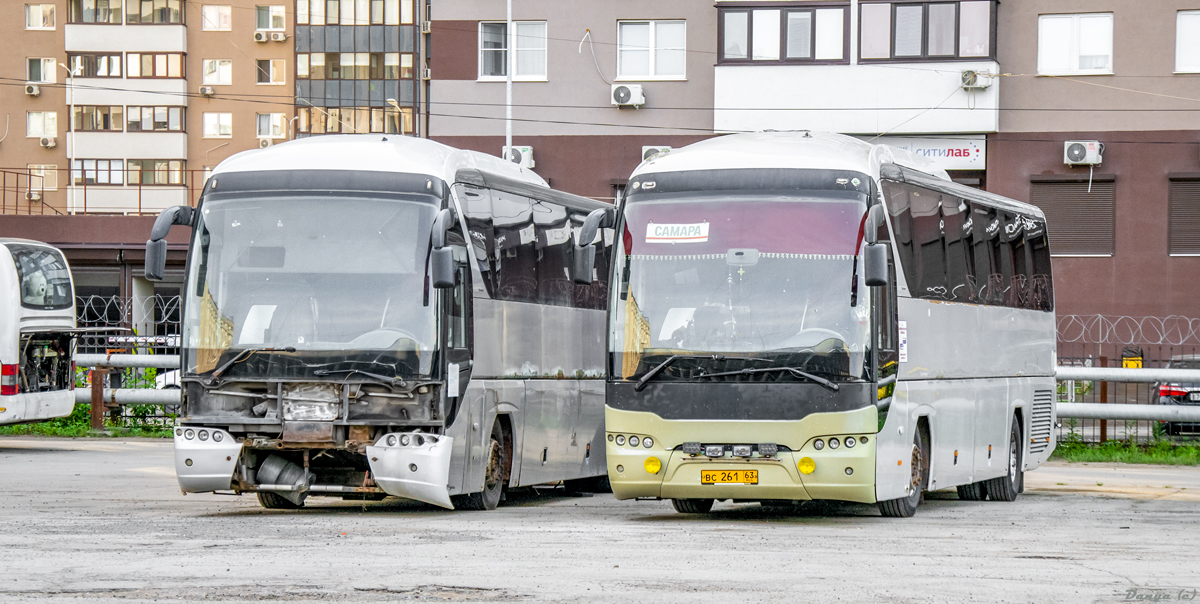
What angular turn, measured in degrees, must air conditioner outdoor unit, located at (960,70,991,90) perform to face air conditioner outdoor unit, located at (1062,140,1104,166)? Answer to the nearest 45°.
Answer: approximately 90° to its left

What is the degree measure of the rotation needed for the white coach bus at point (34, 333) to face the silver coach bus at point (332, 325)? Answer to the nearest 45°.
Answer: approximately 135° to its left

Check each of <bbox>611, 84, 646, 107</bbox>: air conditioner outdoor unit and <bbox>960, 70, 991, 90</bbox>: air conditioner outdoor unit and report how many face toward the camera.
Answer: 2

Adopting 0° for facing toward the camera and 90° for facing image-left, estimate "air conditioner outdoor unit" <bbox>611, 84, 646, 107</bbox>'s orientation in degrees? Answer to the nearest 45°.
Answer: approximately 0°

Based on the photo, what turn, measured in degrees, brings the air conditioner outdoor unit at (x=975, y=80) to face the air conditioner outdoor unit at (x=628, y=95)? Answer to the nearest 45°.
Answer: approximately 90° to its right

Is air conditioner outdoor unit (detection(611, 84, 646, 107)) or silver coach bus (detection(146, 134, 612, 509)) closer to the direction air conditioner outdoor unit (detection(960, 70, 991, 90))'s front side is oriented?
the silver coach bus
